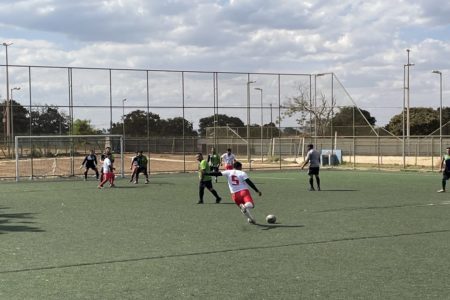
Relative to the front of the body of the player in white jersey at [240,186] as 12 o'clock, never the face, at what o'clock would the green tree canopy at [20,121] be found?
The green tree canopy is roughly at 11 o'clock from the player in white jersey.

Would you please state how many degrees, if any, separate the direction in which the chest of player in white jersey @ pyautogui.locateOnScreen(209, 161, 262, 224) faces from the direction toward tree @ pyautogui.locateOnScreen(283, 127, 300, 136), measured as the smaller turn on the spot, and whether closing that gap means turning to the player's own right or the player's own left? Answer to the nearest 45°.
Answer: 0° — they already face it

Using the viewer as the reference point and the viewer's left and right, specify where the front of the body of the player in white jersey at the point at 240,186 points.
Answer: facing away from the viewer

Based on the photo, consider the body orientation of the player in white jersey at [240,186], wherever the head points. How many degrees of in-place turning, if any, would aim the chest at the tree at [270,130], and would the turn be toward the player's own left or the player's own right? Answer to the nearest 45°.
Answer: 0° — they already face it

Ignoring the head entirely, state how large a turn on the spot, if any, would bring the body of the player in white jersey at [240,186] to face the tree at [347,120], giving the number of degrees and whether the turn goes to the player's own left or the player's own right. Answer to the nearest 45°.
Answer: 0° — they already face it

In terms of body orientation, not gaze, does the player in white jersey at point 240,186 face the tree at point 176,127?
yes
